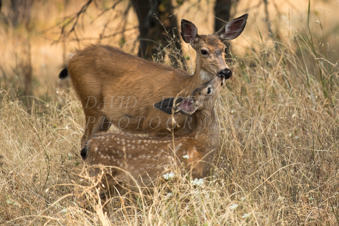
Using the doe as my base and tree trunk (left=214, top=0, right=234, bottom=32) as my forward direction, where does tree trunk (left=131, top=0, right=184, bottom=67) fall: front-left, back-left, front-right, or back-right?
front-left

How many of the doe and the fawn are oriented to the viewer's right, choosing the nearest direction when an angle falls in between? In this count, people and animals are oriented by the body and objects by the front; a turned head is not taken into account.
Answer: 2

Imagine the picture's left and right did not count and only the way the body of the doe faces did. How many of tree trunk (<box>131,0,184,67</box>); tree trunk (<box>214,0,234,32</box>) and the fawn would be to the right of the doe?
1

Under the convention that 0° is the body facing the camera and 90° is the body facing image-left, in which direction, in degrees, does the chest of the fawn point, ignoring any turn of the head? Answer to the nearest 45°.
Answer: approximately 270°

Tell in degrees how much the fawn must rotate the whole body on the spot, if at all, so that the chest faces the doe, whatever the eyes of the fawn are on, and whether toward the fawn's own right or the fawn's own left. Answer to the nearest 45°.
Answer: approximately 90° to the fawn's own left

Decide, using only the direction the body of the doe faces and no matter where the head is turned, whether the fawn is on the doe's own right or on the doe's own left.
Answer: on the doe's own right

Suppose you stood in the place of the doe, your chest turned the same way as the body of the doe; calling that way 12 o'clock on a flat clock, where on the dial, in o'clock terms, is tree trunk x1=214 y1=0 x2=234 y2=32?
The tree trunk is roughly at 10 o'clock from the doe.

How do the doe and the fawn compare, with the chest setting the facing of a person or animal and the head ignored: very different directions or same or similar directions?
same or similar directions

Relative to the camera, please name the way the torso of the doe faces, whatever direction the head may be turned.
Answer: to the viewer's right

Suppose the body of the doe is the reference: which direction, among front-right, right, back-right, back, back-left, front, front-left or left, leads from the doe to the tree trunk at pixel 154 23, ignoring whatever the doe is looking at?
left

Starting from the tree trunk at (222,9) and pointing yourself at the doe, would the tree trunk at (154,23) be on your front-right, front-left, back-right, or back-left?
front-right

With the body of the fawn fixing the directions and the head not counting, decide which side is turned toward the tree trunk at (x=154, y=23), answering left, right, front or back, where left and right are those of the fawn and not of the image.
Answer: left
